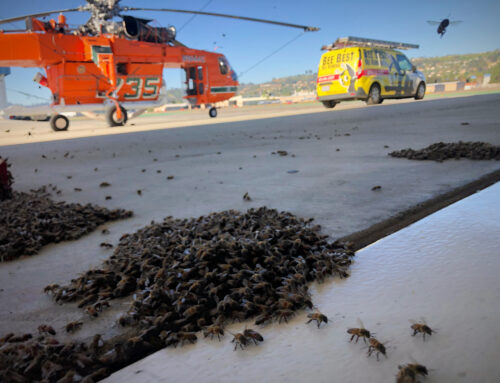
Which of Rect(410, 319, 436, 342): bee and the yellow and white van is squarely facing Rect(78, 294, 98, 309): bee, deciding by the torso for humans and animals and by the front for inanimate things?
Rect(410, 319, 436, 342): bee

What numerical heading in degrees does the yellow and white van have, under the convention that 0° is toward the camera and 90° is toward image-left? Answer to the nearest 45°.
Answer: approximately 225°

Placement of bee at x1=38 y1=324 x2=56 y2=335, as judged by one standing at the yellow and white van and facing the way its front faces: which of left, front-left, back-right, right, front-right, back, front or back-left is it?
back-right
